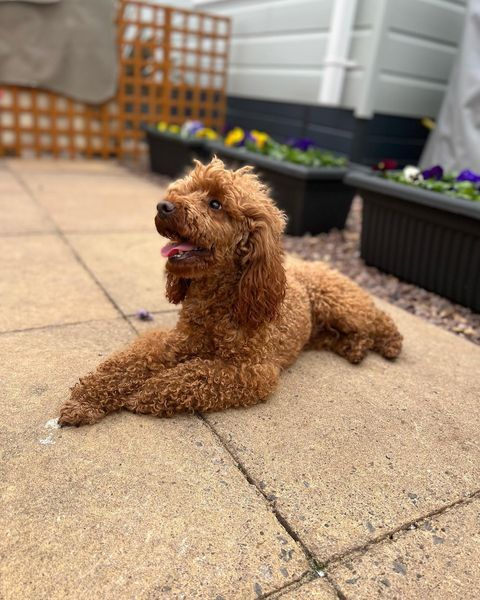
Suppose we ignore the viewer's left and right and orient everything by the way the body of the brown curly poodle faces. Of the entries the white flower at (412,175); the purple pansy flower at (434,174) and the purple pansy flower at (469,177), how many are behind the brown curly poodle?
3

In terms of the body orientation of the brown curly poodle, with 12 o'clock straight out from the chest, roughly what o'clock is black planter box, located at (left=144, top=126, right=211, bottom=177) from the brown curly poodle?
The black planter box is roughly at 4 o'clock from the brown curly poodle.

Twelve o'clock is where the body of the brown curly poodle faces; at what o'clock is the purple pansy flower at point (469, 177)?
The purple pansy flower is roughly at 6 o'clock from the brown curly poodle.

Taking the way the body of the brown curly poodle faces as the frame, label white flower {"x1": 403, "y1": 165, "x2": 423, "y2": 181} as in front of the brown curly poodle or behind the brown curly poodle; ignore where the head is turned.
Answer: behind

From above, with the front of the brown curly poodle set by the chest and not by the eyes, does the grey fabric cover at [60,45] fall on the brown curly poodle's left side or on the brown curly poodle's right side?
on the brown curly poodle's right side

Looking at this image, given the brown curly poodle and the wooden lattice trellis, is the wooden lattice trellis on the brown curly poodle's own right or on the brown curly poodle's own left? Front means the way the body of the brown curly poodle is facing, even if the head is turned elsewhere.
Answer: on the brown curly poodle's own right

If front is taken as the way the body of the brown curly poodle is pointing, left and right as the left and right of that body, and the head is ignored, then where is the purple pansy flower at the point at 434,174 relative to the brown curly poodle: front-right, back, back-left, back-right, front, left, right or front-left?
back

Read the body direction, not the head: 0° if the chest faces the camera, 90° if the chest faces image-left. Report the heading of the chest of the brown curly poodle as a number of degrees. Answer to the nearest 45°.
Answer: approximately 45°

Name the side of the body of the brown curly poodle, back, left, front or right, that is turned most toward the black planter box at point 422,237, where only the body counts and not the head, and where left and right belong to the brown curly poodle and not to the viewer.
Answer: back

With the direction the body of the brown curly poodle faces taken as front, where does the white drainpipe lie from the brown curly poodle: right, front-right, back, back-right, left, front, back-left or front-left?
back-right
